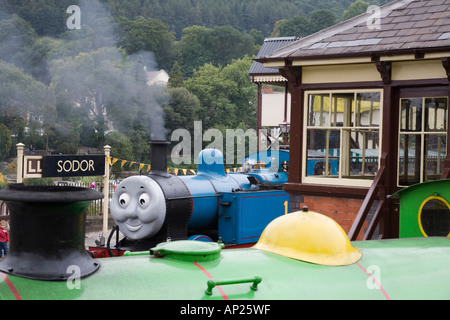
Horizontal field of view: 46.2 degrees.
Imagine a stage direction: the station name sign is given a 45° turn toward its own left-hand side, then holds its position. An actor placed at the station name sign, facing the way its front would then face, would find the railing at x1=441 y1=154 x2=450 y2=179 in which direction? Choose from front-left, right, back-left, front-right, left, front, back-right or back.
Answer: front

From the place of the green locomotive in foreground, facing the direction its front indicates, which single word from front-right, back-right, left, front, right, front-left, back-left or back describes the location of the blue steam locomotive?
back-right

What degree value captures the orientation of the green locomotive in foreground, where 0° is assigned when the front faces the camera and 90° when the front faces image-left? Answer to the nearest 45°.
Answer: approximately 45°

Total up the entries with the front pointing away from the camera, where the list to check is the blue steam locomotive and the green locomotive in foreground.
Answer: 0

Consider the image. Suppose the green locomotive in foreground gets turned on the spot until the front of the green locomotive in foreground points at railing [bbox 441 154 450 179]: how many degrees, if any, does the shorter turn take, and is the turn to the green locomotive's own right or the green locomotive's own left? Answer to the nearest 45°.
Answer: approximately 180°

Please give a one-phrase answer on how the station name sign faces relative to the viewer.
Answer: facing the viewer

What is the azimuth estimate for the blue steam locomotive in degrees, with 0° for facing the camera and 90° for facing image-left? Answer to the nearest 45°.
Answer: approximately 45°
